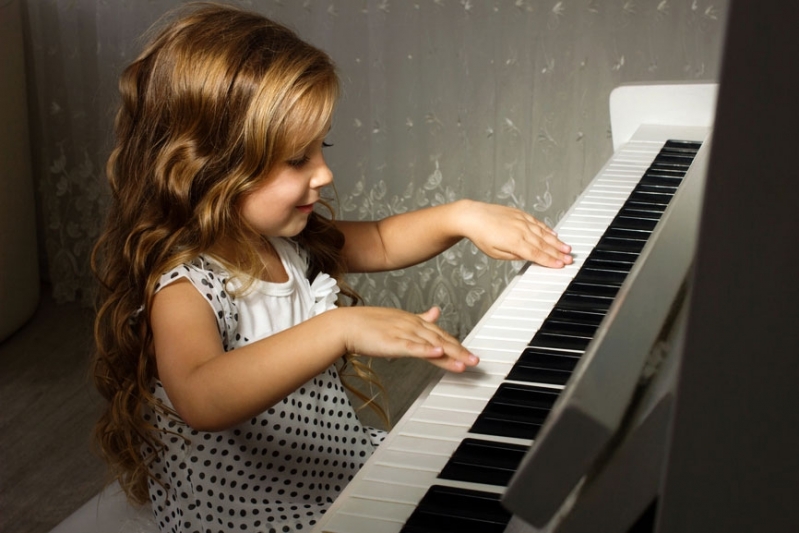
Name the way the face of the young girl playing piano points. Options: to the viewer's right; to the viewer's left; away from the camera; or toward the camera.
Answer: to the viewer's right

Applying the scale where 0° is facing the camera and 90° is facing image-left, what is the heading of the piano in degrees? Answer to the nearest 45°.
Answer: approximately 90°
